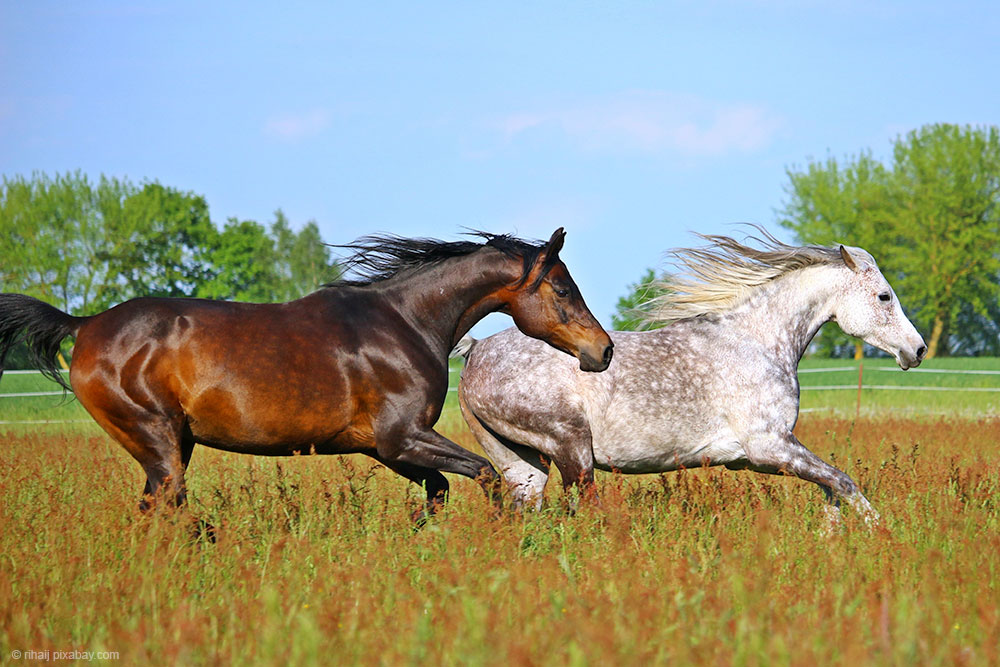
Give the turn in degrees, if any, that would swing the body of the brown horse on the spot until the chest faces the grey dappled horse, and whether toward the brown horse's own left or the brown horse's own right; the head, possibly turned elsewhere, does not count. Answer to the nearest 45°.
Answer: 0° — it already faces it

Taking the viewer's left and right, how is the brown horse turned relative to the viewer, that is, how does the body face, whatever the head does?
facing to the right of the viewer

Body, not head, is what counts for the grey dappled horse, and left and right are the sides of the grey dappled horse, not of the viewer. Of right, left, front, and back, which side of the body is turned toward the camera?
right

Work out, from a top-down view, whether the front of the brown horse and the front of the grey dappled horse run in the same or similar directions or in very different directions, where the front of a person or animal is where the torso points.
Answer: same or similar directions

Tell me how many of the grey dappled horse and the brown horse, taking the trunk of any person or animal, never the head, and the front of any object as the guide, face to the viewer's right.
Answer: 2

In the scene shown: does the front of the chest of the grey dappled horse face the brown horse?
no
